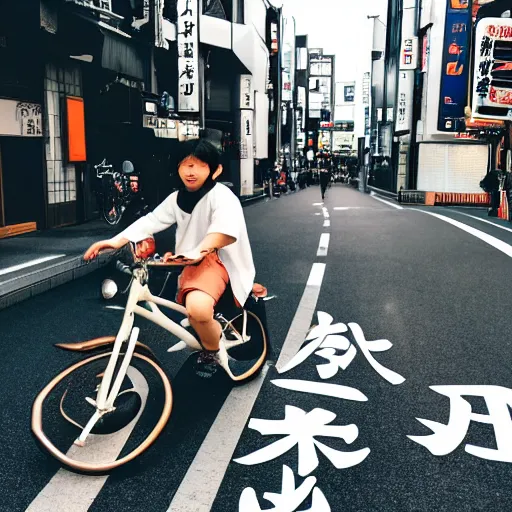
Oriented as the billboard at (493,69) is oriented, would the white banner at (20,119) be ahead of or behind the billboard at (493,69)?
ahead

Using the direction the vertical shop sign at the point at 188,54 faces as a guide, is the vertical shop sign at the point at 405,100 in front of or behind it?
behind

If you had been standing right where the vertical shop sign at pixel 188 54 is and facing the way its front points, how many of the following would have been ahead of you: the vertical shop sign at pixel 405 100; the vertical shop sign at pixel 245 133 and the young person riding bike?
1

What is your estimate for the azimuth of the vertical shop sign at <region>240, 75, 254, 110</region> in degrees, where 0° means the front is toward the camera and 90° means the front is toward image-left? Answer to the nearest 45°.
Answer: approximately 0°

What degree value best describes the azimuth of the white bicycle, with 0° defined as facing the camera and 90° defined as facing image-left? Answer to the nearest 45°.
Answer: approximately 45°

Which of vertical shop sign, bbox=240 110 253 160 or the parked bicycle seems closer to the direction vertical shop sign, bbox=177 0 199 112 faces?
the parked bicycle
